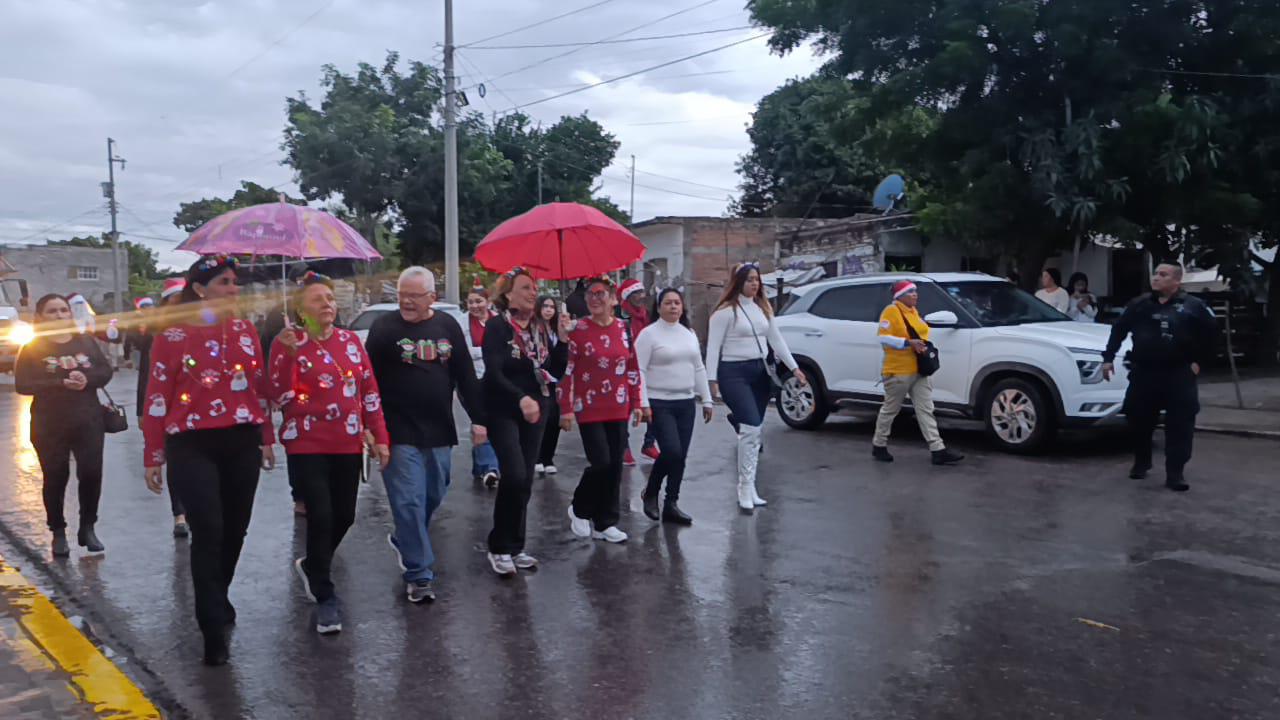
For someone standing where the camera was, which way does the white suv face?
facing the viewer and to the right of the viewer

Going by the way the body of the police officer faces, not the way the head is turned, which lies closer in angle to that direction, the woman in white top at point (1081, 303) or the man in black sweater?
the man in black sweater

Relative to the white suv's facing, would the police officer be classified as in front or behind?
in front

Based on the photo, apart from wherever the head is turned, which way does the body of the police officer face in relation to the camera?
toward the camera

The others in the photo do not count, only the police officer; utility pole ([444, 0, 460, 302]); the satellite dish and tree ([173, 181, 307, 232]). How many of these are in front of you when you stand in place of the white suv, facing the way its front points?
1

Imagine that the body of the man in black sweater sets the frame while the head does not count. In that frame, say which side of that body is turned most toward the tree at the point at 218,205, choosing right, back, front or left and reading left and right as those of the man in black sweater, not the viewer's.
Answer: back

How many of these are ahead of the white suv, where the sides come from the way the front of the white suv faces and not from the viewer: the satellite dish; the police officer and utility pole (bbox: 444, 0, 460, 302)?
1

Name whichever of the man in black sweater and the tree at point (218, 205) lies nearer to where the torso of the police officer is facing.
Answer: the man in black sweater

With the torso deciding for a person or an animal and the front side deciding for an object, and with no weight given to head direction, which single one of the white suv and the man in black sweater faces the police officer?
the white suv

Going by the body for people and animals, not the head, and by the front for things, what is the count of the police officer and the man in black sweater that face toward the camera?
2

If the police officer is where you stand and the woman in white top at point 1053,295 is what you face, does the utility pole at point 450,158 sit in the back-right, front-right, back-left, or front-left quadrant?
front-left

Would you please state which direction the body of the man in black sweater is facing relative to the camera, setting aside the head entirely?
toward the camera
